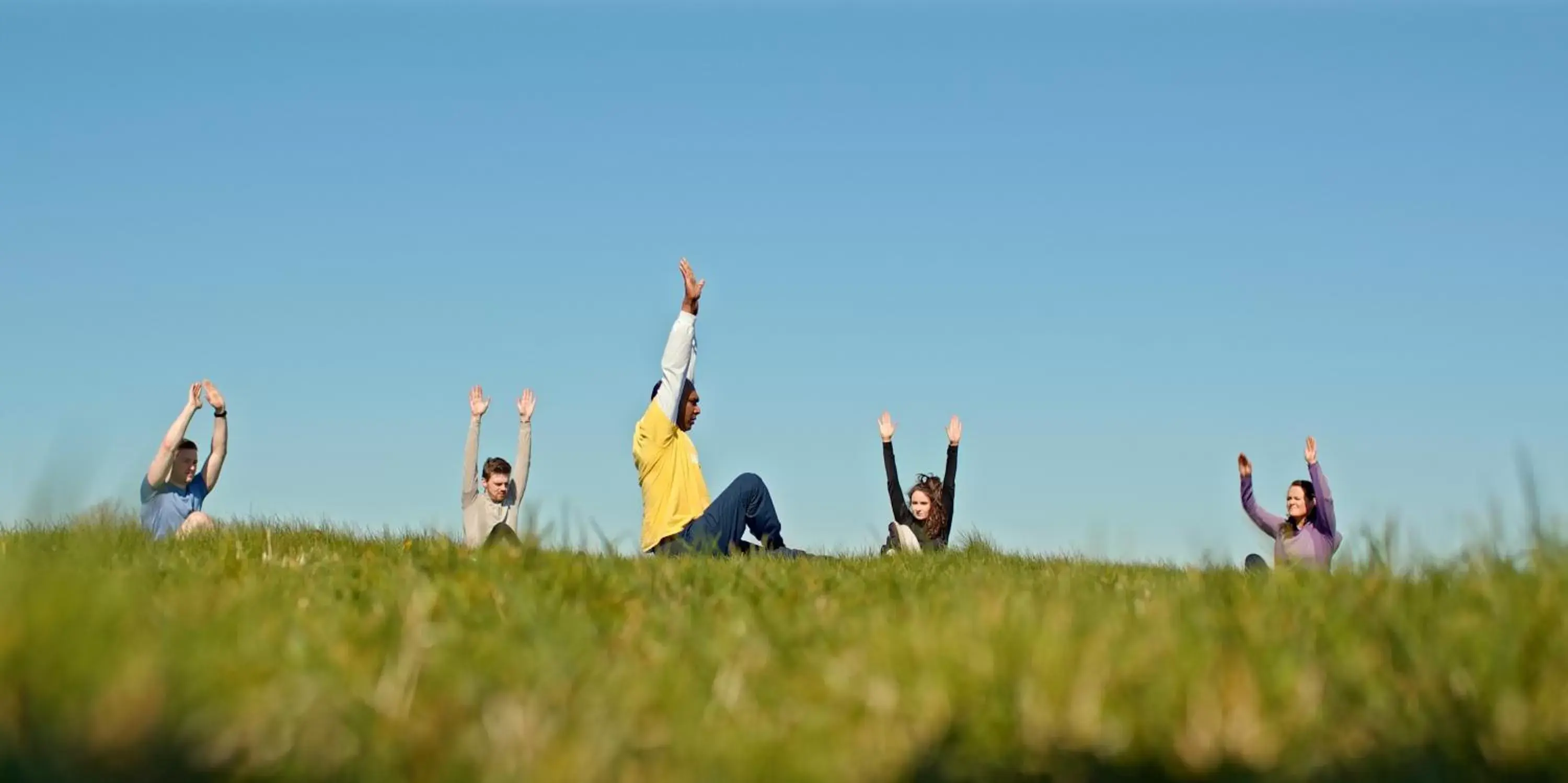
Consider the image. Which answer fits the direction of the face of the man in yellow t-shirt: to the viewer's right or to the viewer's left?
to the viewer's right

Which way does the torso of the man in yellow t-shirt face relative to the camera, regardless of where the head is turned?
to the viewer's right

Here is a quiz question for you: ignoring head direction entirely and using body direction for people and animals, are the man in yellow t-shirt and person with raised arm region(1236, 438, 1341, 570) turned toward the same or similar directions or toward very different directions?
very different directions

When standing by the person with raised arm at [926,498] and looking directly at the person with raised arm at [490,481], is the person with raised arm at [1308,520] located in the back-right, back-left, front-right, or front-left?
back-left

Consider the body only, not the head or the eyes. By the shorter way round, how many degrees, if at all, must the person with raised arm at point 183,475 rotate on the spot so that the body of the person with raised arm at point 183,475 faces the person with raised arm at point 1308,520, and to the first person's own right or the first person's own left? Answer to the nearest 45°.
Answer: approximately 45° to the first person's own left

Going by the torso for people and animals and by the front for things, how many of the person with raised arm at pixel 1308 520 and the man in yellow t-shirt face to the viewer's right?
1

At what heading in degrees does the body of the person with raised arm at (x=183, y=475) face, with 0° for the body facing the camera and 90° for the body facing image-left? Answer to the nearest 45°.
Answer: approximately 315°

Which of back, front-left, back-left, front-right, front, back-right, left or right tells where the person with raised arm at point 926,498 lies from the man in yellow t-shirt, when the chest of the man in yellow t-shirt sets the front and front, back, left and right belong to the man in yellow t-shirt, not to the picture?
front-left

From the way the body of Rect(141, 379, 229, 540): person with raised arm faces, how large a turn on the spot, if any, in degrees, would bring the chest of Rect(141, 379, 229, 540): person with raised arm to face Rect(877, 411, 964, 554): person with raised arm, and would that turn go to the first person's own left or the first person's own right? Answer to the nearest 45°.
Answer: approximately 45° to the first person's own left
